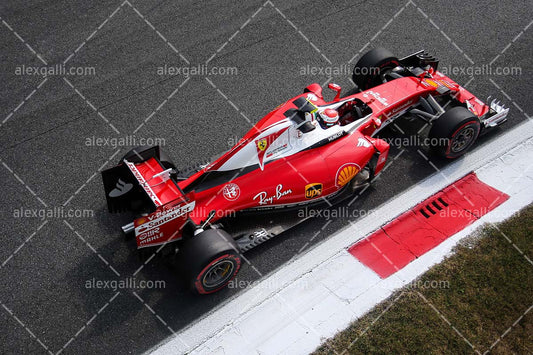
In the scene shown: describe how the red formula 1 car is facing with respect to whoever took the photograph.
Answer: facing away from the viewer and to the right of the viewer
